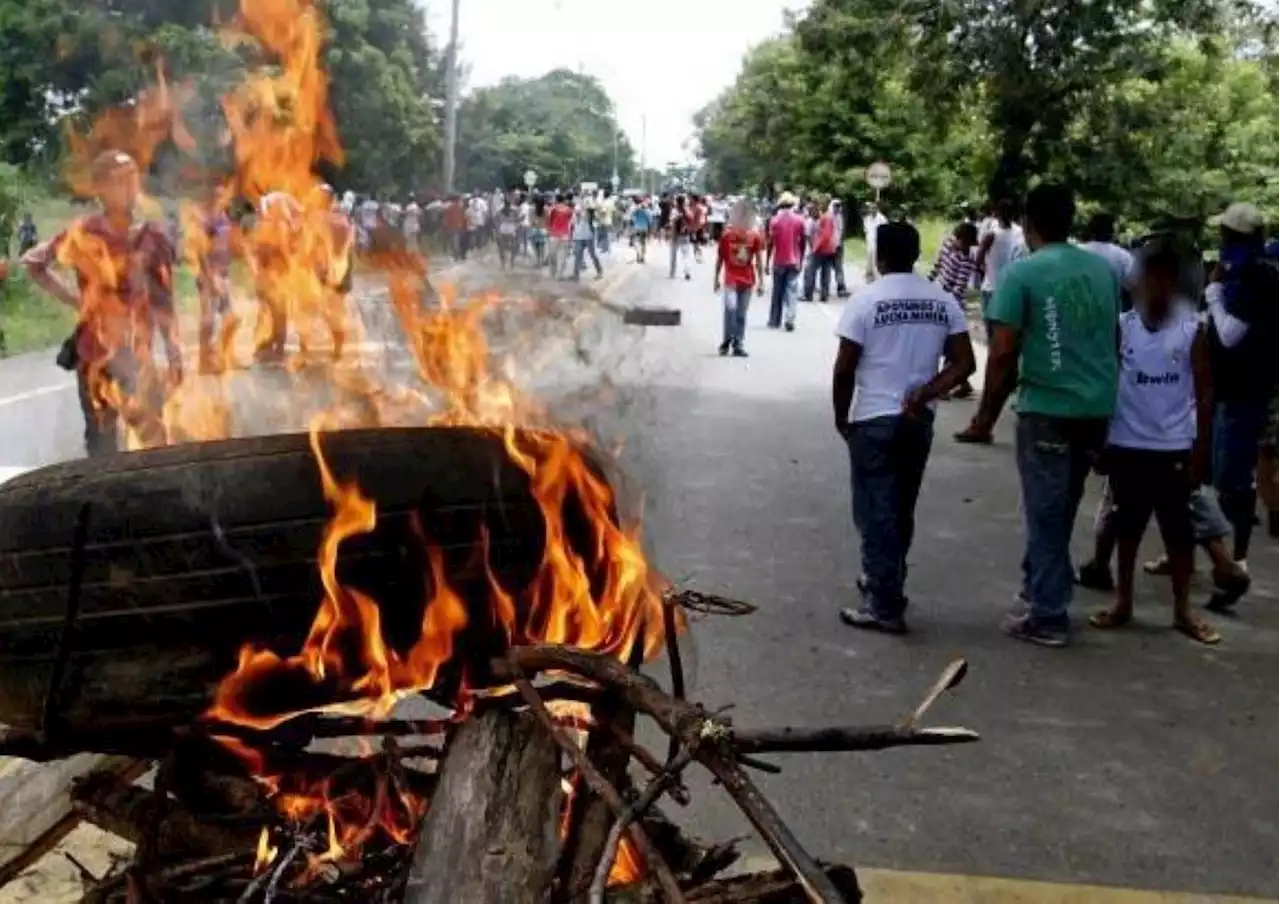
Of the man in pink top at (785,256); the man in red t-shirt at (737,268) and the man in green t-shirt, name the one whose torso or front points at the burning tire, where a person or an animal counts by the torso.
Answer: the man in red t-shirt

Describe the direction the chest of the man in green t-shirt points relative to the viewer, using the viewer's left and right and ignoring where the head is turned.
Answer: facing away from the viewer and to the left of the viewer

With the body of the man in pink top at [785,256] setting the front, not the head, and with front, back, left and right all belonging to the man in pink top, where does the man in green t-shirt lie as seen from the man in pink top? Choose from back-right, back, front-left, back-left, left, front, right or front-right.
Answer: back

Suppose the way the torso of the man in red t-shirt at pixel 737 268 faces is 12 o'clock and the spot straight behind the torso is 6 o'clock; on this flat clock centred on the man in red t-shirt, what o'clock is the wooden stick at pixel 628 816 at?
The wooden stick is roughly at 12 o'clock from the man in red t-shirt.

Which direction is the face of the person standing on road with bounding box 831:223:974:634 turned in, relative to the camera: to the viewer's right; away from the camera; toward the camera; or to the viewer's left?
away from the camera

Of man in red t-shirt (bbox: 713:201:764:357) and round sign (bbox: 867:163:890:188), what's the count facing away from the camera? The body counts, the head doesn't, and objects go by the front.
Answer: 0

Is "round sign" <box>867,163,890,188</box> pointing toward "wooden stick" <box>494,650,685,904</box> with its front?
yes

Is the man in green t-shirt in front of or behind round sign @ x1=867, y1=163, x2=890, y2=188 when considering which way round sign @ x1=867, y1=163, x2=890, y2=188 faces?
in front

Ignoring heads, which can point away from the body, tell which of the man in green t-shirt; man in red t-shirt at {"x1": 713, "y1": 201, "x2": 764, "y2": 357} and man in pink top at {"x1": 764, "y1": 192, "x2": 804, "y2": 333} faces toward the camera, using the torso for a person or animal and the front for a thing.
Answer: the man in red t-shirt

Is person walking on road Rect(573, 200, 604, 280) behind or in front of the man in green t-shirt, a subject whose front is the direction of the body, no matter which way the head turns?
in front

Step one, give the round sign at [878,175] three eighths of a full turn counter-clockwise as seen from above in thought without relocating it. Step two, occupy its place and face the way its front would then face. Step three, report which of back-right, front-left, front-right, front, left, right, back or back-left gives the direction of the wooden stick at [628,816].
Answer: back-right

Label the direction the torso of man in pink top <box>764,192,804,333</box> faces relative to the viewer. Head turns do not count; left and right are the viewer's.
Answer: facing away from the viewer

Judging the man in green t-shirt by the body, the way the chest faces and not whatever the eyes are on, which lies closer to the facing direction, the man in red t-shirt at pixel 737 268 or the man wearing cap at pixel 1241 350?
the man in red t-shirt

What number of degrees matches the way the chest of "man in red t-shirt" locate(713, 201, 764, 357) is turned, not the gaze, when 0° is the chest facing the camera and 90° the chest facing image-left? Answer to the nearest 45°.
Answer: approximately 0°

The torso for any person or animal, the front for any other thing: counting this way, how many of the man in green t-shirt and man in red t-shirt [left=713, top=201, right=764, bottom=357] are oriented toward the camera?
1
